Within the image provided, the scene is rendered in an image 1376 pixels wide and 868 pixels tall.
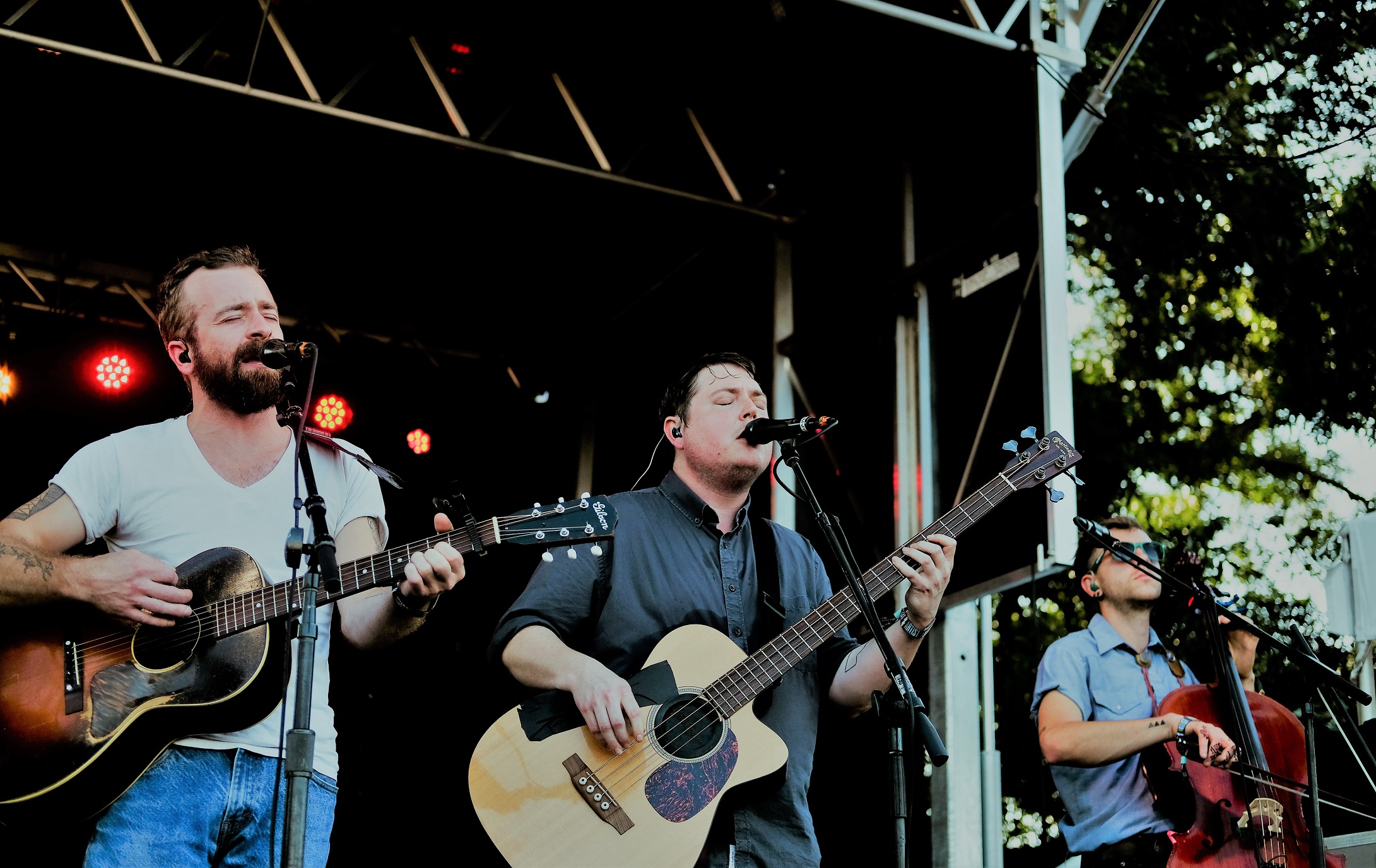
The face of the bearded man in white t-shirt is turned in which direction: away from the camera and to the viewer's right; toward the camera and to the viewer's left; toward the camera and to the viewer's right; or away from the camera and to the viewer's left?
toward the camera and to the viewer's right

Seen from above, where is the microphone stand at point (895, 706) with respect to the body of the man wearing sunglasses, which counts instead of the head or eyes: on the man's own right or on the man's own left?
on the man's own right

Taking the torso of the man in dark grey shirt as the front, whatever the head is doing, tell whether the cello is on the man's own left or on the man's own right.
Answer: on the man's own left

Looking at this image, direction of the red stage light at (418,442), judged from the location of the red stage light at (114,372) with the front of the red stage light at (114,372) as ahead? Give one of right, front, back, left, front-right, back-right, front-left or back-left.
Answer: left

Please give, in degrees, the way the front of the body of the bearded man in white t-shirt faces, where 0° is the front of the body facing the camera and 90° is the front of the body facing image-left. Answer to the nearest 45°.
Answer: approximately 315°

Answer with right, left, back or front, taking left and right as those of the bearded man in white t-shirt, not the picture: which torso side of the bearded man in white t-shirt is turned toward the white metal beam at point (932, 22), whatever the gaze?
left

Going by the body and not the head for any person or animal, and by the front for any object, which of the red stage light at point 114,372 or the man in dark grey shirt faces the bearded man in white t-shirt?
the red stage light

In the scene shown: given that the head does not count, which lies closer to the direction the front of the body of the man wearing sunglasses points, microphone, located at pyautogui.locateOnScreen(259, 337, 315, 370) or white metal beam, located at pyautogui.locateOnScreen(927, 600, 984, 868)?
the microphone

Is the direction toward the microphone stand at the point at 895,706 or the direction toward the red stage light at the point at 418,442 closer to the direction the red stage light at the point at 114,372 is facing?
the microphone stand

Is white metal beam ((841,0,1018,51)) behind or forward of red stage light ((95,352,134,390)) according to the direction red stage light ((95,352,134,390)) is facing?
forward

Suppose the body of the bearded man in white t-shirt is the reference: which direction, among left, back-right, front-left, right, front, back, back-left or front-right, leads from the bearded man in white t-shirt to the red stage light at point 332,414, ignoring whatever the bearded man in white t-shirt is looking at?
back-left
